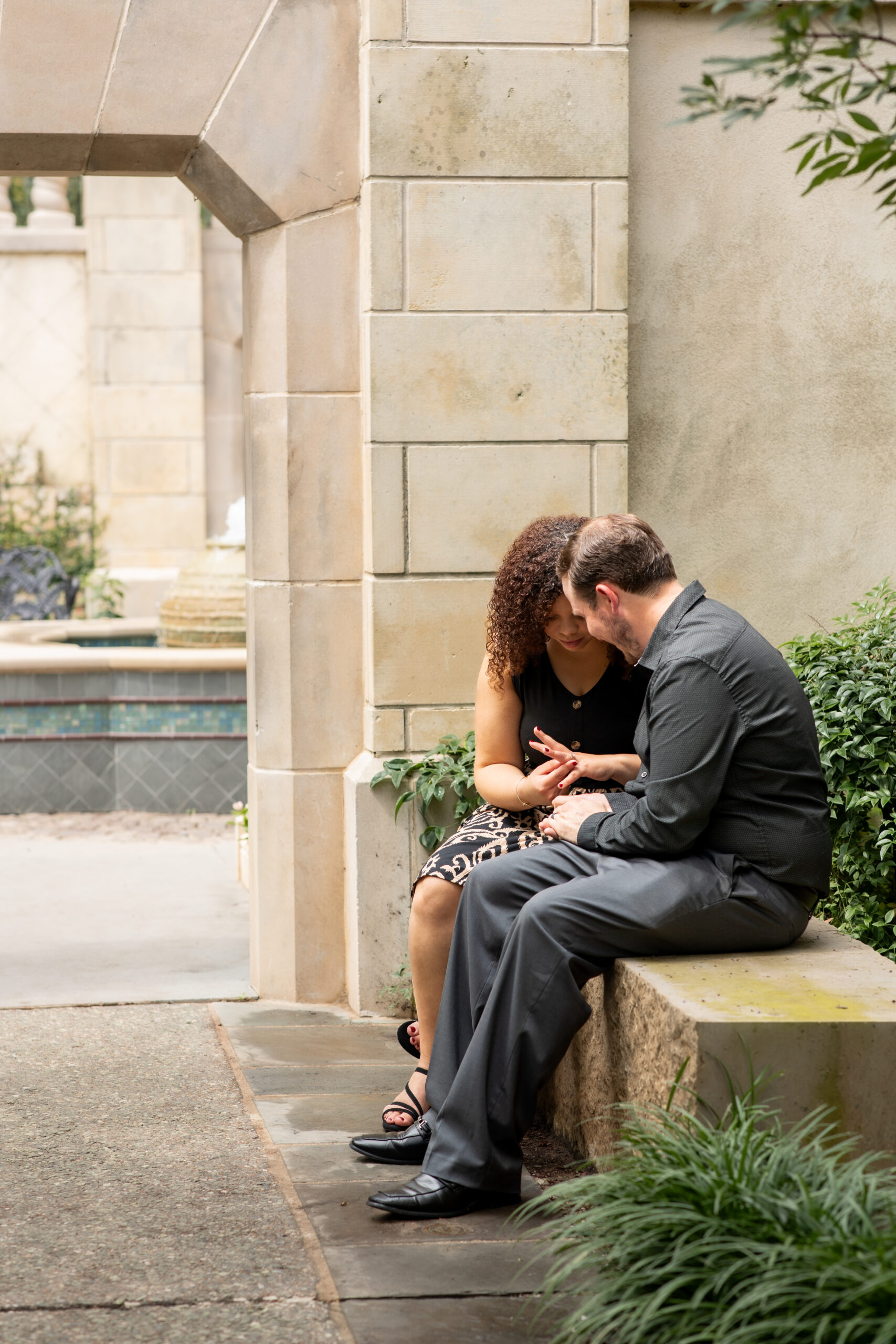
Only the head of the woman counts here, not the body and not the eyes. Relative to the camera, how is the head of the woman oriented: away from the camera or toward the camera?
toward the camera

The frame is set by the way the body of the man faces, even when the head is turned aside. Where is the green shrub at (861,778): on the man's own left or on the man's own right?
on the man's own right

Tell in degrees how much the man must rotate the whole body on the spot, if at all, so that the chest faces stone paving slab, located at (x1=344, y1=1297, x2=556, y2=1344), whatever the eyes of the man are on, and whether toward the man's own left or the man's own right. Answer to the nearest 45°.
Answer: approximately 45° to the man's own left

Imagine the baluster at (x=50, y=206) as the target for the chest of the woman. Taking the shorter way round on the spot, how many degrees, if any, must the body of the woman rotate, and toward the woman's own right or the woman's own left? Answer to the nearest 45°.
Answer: approximately 135° to the woman's own right

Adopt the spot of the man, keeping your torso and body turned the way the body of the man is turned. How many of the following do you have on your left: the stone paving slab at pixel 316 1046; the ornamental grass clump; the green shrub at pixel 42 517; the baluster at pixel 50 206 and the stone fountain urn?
1

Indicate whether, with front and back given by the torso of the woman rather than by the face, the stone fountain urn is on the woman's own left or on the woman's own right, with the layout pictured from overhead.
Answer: on the woman's own right

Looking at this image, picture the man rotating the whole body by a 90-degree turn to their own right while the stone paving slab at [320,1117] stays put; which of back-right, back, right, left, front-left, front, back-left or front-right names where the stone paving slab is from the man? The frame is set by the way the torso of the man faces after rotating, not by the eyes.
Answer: front-left

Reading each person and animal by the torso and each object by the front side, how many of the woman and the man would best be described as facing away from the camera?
0

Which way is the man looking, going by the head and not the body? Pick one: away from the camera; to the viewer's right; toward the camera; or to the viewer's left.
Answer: to the viewer's left

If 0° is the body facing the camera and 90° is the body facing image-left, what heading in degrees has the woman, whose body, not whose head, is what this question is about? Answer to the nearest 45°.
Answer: approximately 45°

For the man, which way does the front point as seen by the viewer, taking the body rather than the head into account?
to the viewer's left
